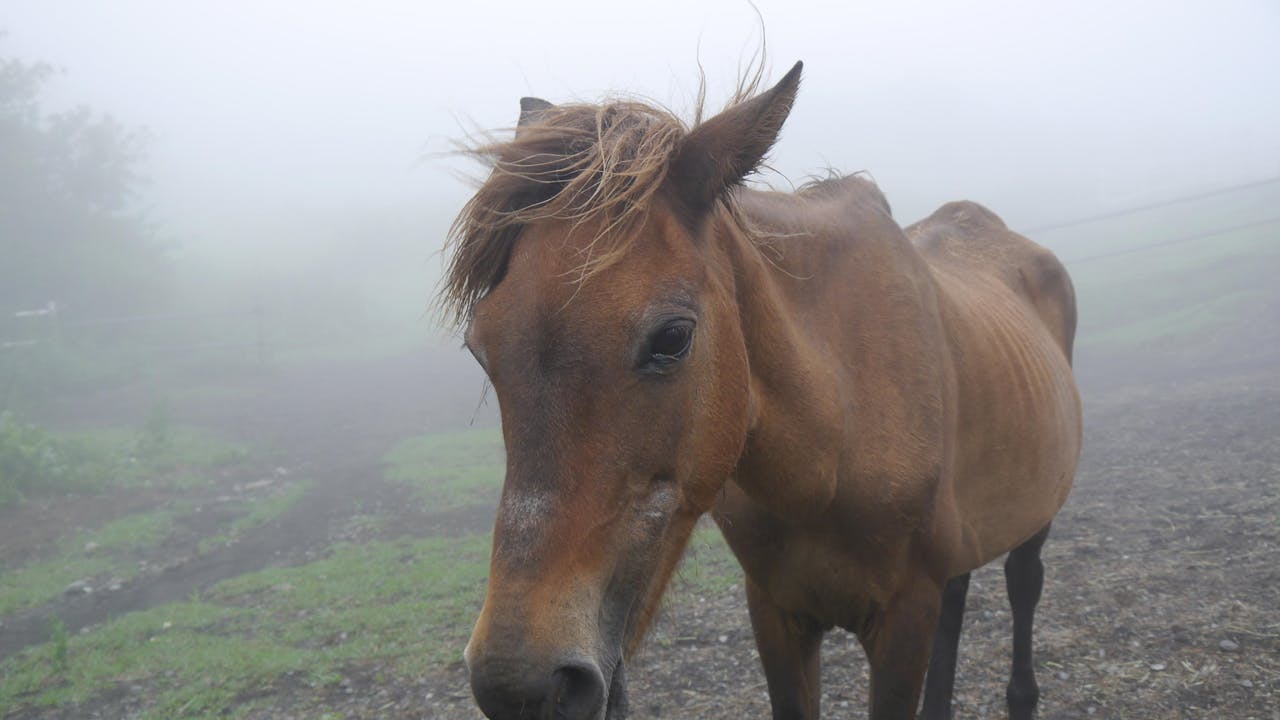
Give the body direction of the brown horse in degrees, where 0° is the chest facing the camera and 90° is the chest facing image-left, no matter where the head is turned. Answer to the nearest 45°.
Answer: approximately 45°

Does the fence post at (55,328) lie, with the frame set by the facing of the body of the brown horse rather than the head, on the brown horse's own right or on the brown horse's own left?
on the brown horse's own right

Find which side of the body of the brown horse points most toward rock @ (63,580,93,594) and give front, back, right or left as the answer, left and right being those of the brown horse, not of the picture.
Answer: right

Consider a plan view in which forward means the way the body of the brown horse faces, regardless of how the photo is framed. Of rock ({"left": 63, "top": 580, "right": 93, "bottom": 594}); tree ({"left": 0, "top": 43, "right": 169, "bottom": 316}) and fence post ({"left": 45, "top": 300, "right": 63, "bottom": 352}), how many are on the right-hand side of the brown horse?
3
